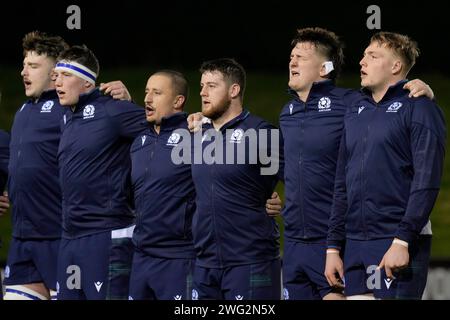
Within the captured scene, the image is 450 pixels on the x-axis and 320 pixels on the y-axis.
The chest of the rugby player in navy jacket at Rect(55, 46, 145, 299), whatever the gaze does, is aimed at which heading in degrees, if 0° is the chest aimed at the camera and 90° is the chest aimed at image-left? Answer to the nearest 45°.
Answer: approximately 45°

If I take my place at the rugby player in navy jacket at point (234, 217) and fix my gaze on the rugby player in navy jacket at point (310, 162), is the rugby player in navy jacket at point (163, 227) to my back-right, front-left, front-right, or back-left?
back-left

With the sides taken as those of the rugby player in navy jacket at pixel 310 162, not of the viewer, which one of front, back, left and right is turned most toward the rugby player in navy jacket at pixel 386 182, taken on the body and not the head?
left

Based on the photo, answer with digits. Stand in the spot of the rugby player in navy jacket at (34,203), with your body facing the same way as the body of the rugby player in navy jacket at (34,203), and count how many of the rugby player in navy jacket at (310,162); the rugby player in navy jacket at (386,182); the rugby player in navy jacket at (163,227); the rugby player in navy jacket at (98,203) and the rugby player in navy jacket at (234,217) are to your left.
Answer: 5

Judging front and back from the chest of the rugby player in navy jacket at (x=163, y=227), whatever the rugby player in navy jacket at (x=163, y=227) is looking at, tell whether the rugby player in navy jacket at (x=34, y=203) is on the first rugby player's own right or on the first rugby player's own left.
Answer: on the first rugby player's own right

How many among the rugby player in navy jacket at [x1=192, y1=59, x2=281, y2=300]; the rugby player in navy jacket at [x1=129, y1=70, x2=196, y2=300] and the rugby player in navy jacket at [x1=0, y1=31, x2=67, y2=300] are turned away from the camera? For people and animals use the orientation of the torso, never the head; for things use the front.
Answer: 0

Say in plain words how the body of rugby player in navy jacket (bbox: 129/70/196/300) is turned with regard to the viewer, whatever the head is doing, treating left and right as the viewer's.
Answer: facing the viewer and to the left of the viewer

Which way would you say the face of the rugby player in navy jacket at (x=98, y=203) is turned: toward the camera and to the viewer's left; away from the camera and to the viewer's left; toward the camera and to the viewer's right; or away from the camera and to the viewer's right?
toward the camera and to the viewer's left

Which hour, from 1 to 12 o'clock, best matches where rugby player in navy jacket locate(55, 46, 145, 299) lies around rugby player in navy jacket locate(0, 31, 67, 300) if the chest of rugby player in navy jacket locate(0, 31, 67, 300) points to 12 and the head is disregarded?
rugby player in navy jacket locate(55, 46, 145, 299) is roughly at 9 o'clock from rugby player in navy jacket locate(0, 31, 67, 300).

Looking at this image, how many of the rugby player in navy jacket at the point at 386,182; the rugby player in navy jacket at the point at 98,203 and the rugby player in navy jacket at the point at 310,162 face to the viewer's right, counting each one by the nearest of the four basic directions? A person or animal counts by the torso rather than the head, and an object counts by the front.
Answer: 0

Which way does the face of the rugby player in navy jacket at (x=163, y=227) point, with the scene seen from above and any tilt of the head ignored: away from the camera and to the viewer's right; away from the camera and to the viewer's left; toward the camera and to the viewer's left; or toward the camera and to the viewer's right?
toward the camera and to the viewer's left

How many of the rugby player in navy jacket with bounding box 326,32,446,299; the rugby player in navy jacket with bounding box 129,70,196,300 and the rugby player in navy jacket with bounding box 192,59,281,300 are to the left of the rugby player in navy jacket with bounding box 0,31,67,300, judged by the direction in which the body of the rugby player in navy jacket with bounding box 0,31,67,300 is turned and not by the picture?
3

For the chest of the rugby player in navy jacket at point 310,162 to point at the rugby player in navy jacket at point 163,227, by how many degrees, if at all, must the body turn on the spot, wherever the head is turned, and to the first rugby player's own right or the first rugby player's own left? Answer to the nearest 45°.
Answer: approximately 45° to the first rugby player's own right

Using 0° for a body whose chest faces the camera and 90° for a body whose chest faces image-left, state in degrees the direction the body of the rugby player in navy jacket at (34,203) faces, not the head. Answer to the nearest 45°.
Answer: approximately 45°

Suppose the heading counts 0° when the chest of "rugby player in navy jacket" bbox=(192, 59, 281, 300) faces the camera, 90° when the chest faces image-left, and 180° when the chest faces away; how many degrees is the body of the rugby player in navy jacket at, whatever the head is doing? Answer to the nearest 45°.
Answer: approximately 45°
